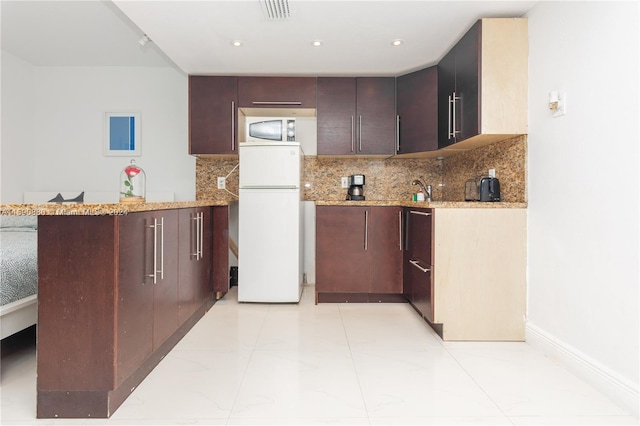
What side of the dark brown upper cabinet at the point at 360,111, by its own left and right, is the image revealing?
front

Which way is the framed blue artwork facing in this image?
toward the camera

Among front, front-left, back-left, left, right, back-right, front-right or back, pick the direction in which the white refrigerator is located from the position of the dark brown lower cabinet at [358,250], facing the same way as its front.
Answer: right

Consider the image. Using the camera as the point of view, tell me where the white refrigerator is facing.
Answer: facing the viewer

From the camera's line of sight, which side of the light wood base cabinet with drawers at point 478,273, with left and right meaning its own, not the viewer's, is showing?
left

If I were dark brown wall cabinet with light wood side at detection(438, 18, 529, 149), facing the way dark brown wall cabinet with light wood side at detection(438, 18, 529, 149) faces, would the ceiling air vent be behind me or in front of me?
in front

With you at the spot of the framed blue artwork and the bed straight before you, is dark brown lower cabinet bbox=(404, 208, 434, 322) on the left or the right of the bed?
left

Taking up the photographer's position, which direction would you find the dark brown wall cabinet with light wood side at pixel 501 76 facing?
facing to the left of the viewer

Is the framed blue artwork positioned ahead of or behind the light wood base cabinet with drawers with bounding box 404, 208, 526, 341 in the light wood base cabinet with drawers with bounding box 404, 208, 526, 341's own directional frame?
ahead

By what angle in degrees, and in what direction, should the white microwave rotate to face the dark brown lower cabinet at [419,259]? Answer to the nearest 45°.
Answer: approximately 45° to its left

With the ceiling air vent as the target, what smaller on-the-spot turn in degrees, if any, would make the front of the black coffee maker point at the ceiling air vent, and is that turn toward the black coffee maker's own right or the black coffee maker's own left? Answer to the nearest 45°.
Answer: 0° — it already faces it

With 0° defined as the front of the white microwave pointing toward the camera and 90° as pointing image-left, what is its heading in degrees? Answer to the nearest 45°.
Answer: approximately 0°
